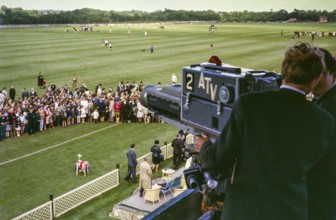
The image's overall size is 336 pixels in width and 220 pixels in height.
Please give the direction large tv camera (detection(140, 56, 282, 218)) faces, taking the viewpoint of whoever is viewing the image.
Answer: facing away from the viewer and to the left of the viewer

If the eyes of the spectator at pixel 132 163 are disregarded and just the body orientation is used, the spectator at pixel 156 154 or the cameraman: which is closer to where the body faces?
the spectator

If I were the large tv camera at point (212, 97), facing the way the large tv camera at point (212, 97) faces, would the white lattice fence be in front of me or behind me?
in front

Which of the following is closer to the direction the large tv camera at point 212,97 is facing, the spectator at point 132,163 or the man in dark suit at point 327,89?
the spectator

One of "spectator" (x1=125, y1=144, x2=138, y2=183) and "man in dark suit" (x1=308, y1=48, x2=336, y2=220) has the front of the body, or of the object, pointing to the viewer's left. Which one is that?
the man in dark suit

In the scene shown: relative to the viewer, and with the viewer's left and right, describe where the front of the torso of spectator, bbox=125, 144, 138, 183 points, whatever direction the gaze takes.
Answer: facing away from the viewer and to the right of the viewer

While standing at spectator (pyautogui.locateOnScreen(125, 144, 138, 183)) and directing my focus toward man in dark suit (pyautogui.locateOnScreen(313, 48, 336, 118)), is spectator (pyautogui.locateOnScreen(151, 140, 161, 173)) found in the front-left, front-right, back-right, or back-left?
back-left

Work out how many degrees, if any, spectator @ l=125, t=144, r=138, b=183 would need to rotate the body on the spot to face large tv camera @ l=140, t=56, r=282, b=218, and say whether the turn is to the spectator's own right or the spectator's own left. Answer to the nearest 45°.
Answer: approximately 135° to the spectator's own right

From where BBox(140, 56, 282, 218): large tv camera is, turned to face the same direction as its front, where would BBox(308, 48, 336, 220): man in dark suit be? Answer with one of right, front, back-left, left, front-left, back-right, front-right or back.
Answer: back

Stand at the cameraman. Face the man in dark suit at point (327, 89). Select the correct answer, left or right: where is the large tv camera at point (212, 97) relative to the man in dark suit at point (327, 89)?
left
